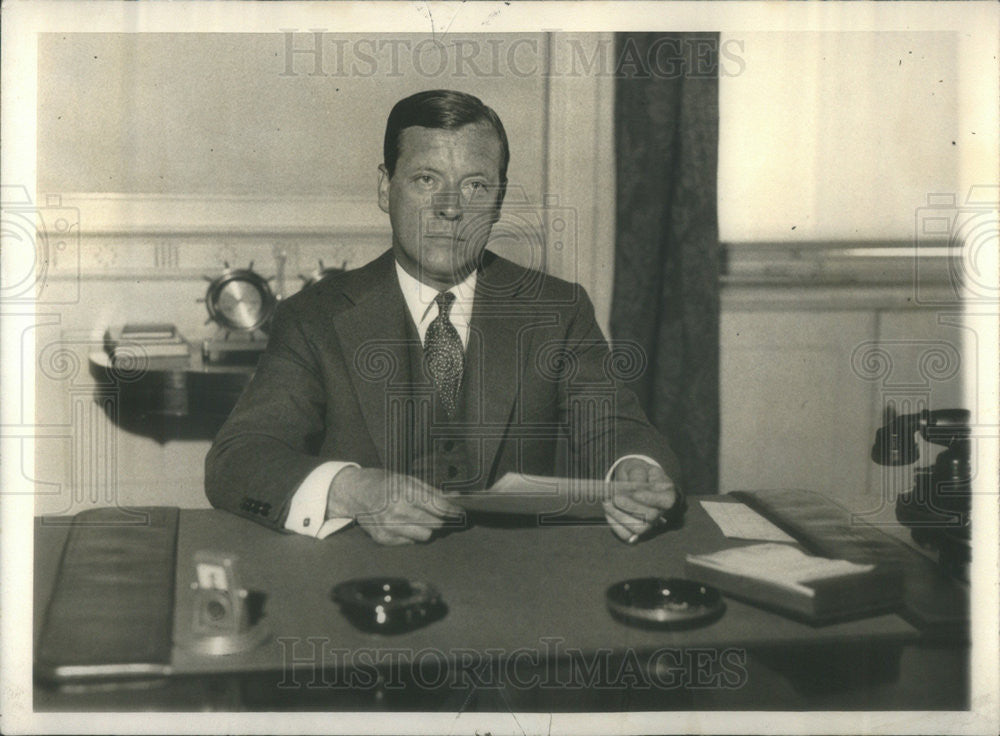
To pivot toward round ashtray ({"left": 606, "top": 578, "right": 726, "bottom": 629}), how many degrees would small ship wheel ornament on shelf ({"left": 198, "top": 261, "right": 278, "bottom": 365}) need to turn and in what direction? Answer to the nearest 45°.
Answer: approximately 45° to its left

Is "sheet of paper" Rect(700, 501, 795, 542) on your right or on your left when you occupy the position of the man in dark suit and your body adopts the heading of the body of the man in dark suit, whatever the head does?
on your left

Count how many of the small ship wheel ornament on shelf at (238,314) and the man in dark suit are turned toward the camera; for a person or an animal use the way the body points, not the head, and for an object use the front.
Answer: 2

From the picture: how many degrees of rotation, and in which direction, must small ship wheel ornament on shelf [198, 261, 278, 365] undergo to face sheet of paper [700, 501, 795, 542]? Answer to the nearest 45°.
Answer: approximately 45° to its left

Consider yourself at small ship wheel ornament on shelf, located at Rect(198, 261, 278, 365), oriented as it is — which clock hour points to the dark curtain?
The dark curtain is roughly at 9 o'clock from the small ship wheel ornament on shelf.

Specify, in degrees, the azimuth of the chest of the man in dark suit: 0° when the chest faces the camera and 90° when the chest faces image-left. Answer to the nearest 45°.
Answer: approximately 0°

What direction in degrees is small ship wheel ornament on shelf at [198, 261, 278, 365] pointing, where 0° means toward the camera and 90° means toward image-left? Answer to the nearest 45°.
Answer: approximately 0°

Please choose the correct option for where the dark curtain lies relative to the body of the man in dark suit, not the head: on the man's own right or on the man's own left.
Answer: on the man's own left
